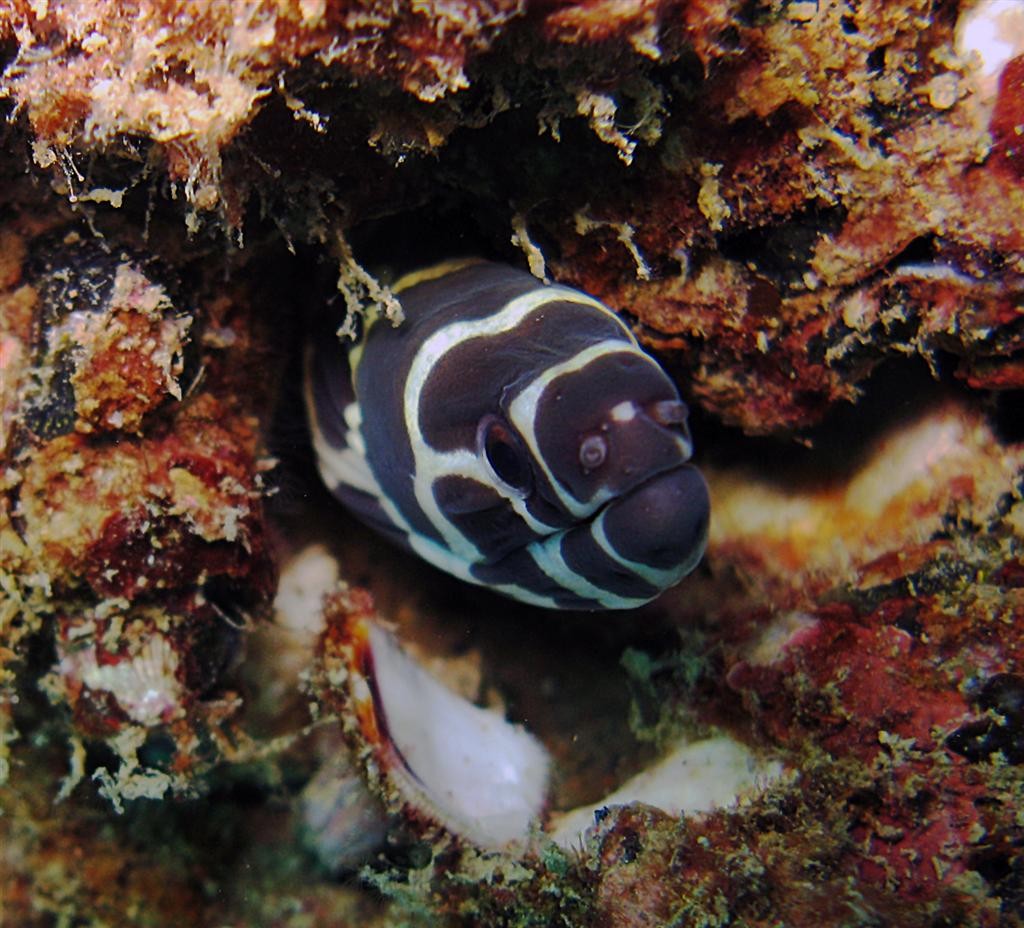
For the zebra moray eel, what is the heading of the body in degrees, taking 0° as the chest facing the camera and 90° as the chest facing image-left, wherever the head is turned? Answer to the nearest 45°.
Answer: approximately 315°

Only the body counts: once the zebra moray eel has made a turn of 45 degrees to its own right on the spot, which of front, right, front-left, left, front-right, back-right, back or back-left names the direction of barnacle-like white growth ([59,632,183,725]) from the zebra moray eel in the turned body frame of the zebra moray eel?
right

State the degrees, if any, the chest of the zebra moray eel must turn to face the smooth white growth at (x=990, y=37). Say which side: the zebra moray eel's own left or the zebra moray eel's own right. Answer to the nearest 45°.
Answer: approximately 45° to the zebra moray eel's own left
